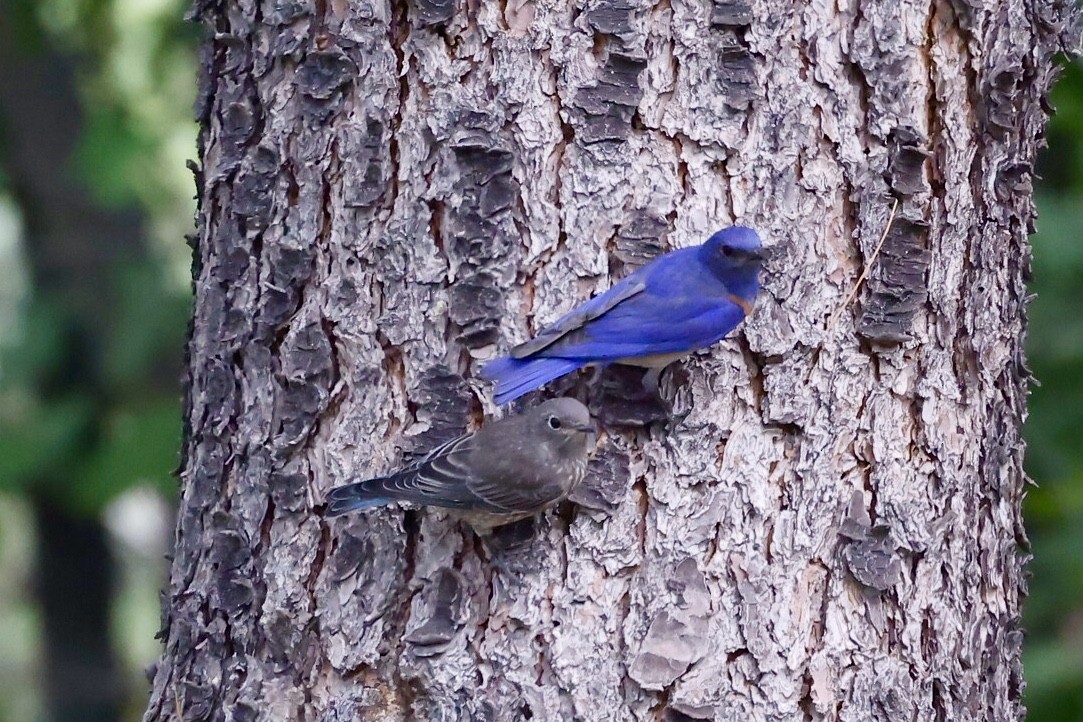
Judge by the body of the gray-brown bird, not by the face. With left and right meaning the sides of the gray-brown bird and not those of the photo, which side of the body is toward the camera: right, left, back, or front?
right

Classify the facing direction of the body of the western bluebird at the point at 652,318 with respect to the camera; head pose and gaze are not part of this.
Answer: to the viewer's right

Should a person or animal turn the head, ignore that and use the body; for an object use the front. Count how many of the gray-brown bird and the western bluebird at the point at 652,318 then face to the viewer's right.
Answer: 2
